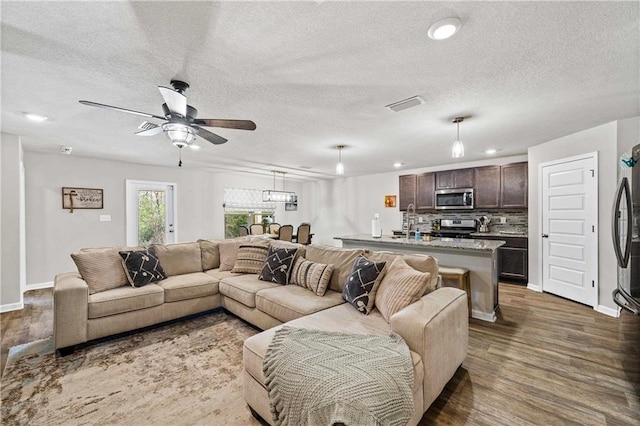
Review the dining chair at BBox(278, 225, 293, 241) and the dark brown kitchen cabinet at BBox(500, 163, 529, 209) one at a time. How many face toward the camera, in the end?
1

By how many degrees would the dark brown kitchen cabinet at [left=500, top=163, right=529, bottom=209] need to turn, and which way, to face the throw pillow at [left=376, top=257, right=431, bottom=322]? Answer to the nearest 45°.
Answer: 0° — it already faces it

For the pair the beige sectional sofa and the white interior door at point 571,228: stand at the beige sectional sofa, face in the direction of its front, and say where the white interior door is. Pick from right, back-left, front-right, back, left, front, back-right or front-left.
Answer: back-left

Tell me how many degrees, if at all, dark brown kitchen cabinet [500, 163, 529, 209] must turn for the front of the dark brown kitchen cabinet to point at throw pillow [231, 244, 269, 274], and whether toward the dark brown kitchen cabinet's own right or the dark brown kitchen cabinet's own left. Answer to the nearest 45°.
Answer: approximately 45° to the dark brown kitchen cabinet's own right

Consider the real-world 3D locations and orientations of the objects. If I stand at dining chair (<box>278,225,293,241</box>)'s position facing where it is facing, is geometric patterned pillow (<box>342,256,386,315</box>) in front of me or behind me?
behind

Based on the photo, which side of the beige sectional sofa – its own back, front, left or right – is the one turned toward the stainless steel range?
back

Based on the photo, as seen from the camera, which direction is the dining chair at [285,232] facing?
away from the camera

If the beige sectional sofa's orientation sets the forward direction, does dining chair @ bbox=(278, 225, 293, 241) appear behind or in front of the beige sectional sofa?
behind

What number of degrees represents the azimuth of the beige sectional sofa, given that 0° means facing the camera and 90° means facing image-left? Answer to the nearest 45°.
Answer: approximately 45°

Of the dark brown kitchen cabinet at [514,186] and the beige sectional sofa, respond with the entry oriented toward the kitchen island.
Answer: the dark brown kitchen cabinet

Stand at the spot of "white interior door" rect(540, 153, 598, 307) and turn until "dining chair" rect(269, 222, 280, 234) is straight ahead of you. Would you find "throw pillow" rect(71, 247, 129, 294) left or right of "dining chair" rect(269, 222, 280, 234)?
left

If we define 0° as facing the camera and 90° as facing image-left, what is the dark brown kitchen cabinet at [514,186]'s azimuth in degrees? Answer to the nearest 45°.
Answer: approximately 0°

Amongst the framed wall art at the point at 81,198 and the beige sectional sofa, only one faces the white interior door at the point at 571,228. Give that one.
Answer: the framed wall art

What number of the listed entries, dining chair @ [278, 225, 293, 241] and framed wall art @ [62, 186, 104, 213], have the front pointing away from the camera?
1

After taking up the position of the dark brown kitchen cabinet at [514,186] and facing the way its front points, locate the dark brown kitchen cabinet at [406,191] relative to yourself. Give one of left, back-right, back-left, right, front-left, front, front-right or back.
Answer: right

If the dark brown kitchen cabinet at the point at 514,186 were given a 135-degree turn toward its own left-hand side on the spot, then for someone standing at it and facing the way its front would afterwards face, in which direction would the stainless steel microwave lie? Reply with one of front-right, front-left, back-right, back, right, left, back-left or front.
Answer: back-left
